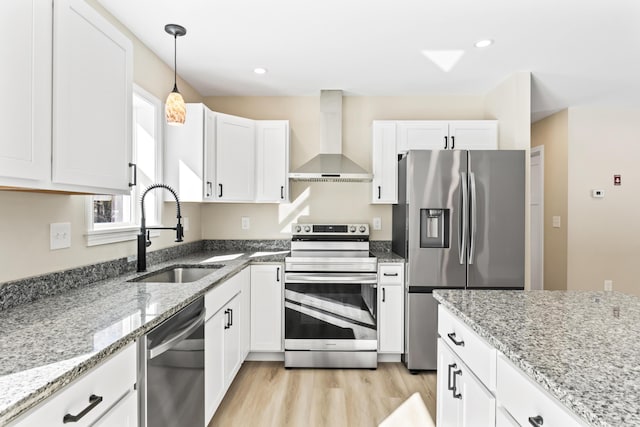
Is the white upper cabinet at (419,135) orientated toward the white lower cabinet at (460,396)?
yes

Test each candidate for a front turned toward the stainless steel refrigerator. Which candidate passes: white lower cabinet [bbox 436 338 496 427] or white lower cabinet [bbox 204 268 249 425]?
white lower cabinet [bbox 204 268 249 425]

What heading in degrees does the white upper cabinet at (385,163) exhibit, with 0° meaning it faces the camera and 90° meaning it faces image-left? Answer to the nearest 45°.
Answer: approximately 0°

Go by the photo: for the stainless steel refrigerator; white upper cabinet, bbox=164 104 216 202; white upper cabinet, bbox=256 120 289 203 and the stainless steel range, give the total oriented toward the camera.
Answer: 3

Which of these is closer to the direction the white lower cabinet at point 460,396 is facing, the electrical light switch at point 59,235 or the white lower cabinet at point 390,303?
the electrical light switch

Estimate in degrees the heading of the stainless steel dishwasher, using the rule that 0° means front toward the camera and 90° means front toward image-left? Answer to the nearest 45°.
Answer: approximately 315°

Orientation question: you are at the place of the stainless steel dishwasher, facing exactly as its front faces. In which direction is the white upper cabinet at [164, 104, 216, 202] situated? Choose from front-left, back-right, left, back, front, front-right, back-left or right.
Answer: back-left

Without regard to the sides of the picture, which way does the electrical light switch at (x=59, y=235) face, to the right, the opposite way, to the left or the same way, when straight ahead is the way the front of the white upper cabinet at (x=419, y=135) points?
to the left

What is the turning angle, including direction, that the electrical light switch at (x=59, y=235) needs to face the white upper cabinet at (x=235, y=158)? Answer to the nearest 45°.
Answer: approximately 90° to its left

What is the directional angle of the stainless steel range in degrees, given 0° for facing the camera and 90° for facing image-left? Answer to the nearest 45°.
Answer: approximately 0°

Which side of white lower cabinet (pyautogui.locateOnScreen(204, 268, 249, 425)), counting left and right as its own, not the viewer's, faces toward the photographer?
right

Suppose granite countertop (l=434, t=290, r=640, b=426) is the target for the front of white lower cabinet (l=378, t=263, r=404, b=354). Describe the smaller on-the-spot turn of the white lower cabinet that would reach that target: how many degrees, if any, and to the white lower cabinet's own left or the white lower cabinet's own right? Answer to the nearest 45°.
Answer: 0° — it already faces it
